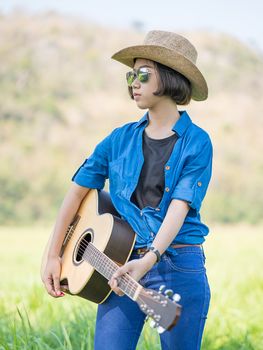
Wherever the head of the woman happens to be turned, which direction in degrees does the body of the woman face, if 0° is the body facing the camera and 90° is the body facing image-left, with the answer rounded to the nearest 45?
approximately 45°
